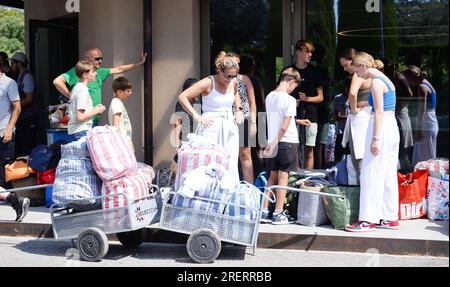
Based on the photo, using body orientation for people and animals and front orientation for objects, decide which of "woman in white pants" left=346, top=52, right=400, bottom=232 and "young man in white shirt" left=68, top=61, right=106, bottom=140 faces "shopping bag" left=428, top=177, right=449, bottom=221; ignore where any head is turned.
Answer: the young man in white shirt

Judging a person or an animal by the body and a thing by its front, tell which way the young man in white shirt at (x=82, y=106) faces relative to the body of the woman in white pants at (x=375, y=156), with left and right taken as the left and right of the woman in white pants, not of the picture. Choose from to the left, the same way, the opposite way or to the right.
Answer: the opposite way

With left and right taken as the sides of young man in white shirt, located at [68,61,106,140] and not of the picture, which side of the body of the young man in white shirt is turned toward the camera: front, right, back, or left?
right

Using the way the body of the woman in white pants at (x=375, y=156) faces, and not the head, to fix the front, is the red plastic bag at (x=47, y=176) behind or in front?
in front

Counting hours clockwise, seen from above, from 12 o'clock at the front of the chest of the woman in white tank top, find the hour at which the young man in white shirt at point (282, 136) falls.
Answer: The young man in white shirt is roughly at 10 o'clock from the woman in white tank top.

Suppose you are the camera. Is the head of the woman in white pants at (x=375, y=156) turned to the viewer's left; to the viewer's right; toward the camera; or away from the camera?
to the viewer's left

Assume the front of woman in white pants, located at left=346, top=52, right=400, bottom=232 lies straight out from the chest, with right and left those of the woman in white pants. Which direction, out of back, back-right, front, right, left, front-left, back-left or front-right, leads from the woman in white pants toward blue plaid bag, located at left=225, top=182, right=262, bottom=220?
front-left

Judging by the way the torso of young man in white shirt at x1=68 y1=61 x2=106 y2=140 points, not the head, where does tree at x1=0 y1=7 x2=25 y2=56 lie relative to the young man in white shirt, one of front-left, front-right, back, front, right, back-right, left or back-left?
left

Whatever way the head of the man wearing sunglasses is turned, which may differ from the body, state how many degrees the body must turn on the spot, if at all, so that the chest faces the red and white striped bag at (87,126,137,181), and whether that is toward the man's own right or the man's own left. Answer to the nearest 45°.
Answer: approximately 45° to the man's own right

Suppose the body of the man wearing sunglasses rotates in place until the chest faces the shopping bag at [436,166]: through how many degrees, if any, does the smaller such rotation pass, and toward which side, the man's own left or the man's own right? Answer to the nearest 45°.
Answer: approximately 45° to the man's own left

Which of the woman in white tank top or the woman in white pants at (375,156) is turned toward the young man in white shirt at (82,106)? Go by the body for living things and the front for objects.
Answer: the woman in white pants

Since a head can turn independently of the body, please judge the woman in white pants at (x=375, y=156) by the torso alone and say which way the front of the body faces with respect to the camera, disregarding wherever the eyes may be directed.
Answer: to the viewer's left

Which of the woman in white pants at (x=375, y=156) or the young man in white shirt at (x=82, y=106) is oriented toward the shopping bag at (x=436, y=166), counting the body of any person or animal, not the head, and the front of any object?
the young man in white shirt

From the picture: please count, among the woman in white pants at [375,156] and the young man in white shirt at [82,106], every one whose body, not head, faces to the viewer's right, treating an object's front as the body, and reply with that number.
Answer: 1
